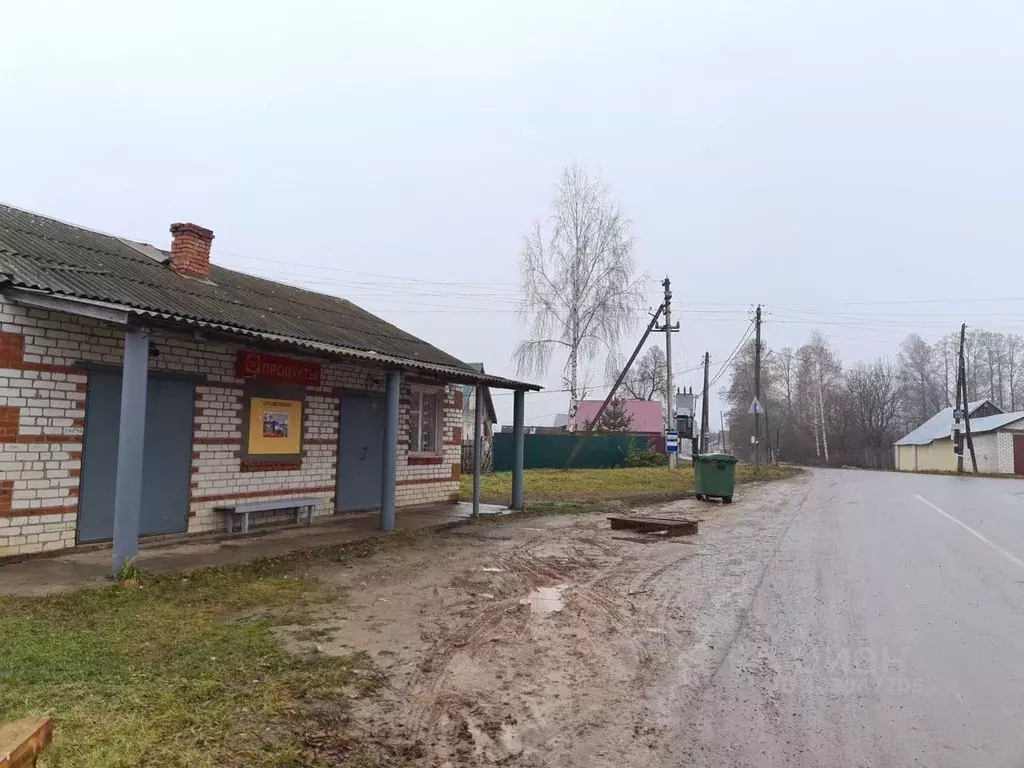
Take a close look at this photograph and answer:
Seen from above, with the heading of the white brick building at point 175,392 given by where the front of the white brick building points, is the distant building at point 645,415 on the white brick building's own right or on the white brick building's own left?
on the white brick building's own left

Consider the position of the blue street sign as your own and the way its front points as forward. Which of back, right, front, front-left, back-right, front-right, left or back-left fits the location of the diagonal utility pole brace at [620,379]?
back-right

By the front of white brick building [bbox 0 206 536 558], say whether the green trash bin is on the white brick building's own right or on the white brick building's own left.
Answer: on the white brick building's own left

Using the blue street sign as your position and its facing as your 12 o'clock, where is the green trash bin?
The green trash bin is roughly at 12 o'clock from the blue street sign.

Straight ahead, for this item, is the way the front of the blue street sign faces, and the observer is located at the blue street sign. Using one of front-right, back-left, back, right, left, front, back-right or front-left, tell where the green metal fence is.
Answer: back-right

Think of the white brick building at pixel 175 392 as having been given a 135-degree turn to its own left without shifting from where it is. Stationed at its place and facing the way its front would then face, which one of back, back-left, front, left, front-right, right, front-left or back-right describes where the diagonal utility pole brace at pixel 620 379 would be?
front-right

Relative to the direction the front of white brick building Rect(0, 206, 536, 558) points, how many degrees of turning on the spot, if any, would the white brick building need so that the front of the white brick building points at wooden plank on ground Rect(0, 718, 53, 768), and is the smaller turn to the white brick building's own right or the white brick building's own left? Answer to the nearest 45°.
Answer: approximately 45° to the white brick building's own right

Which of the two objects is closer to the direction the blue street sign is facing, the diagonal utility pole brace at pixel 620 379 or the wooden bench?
the wooden bench

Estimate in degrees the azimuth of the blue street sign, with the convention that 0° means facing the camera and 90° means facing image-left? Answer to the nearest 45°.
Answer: approximately 0°

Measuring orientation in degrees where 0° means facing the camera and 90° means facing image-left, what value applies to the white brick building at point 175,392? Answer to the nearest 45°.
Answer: approximately 315°

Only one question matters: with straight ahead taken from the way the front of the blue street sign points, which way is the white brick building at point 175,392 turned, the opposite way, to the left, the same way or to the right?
to the left

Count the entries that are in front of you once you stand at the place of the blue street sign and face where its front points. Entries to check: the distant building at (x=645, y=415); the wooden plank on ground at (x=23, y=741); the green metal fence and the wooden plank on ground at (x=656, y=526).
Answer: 2

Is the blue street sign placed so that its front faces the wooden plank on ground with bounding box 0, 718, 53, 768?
yes

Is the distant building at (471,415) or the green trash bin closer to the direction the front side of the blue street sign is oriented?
the green trash bin

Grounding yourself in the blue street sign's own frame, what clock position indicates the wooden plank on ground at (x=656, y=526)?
The wooden plank on ground is roughly at 12 o'clock from the blue street sign.
